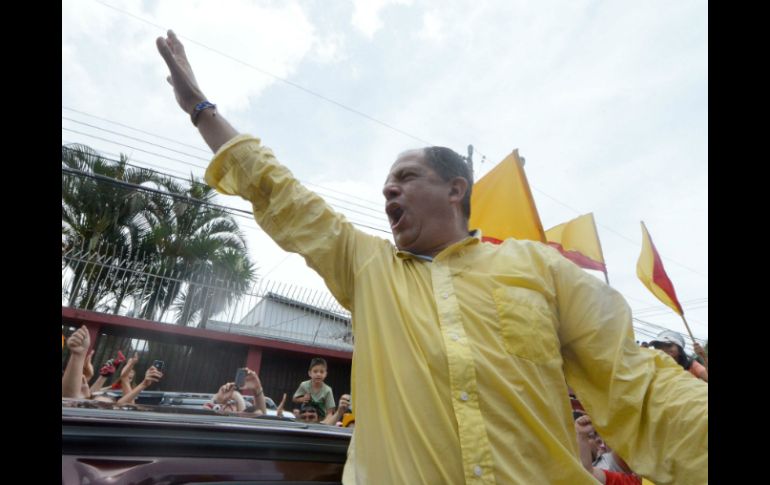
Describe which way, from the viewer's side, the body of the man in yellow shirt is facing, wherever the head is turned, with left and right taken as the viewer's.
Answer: facing the viewer and to the left of the viewer

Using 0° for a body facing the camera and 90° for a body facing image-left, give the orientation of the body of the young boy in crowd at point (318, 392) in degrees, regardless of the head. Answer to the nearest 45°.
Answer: approximately 0°

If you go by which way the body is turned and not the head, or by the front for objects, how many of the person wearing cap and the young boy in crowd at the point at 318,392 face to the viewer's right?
0

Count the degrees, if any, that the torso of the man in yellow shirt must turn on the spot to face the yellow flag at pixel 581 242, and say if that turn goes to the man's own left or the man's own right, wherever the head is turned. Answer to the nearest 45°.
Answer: approximately 135° to the man's own right

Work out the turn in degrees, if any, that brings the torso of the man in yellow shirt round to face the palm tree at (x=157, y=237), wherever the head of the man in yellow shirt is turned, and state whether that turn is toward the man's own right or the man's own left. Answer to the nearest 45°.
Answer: approximately 90° to the man's own right

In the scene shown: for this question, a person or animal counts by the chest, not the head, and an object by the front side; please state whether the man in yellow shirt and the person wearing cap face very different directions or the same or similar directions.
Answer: same or similar directions

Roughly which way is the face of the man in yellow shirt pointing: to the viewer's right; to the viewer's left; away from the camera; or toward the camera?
to the viewer's left

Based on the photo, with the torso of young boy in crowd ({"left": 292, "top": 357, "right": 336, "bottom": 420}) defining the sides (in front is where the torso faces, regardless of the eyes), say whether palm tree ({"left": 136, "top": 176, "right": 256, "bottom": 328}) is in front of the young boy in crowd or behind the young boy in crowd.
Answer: behind

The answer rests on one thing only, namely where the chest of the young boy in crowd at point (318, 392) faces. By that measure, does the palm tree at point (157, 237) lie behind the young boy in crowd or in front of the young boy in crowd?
behind

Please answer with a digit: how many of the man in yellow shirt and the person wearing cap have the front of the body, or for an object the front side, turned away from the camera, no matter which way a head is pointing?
0

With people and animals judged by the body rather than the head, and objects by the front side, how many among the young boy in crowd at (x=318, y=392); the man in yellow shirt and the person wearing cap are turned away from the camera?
0

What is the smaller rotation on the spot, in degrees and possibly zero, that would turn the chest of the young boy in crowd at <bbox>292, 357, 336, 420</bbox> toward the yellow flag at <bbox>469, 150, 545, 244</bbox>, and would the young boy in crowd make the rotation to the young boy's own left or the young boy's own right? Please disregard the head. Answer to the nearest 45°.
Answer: approximately 45° to the young boy's own left

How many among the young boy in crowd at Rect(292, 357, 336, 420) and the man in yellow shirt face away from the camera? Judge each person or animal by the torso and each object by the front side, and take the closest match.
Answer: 0

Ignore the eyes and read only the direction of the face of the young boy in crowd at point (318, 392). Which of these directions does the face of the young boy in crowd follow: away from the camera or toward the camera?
toward the camera
